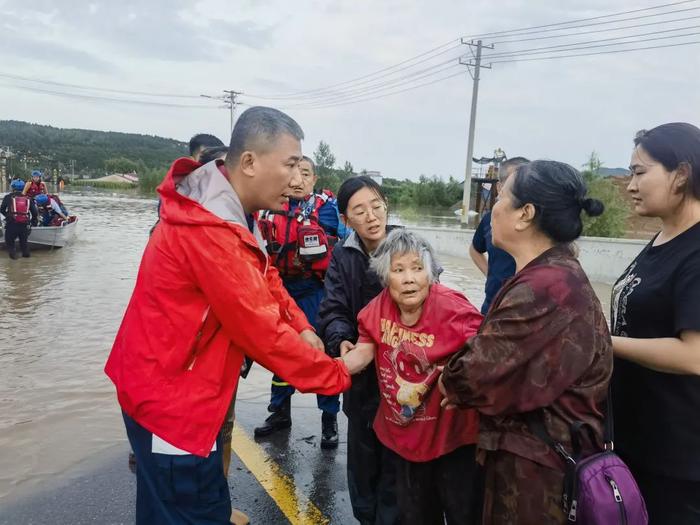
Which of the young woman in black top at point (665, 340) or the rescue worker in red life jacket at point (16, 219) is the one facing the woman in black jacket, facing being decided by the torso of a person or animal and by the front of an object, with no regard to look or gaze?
the young woman in black top

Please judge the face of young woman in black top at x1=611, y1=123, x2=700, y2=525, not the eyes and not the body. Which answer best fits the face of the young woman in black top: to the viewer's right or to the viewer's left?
to the viewer's left

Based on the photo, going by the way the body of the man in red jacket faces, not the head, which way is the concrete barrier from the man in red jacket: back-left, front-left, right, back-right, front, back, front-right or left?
front-left

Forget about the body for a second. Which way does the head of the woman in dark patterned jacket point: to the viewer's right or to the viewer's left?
to the viewer's left

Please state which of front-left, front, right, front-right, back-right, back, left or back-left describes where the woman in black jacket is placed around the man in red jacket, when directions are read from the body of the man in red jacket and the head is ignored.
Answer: front-left

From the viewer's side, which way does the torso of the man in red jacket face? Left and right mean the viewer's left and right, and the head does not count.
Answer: facing to the right of the viewer

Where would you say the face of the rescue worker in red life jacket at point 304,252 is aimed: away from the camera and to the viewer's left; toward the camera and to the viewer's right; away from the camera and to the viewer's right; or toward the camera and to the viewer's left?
toward the camera and to the viewer's left

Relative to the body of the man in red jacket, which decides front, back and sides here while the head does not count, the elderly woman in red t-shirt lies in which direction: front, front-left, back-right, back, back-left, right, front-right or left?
front

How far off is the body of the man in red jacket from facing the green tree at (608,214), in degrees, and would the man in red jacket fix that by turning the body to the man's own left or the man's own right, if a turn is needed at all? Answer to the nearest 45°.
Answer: approximately 45° to the man's own left

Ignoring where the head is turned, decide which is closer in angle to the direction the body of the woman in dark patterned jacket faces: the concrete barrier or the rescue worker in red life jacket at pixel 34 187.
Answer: the rescue worker in red life jacket

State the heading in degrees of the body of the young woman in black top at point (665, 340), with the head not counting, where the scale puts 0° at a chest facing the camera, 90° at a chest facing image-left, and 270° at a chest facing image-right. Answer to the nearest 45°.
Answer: approximately 90°

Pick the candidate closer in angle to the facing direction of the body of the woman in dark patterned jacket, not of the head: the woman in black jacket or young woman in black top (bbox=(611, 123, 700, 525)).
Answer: the woman in black jacket

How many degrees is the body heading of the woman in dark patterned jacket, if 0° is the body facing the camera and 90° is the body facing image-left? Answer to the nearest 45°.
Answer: approximately 90°
